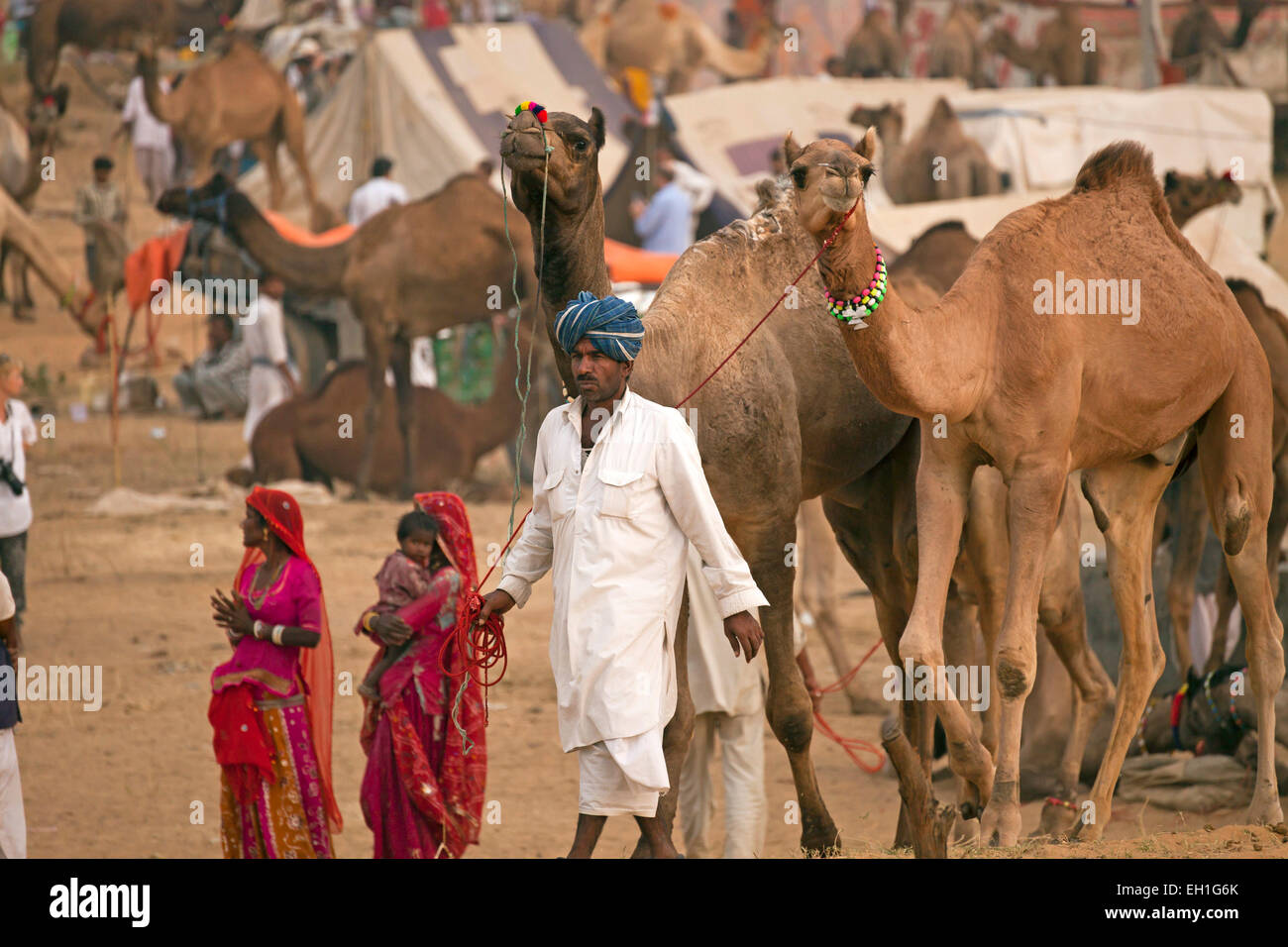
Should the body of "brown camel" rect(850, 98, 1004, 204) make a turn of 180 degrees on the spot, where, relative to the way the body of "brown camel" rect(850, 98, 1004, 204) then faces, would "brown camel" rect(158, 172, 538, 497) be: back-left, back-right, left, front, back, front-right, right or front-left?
back-right

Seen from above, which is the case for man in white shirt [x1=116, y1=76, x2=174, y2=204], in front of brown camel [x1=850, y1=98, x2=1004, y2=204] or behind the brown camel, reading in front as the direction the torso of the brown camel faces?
in front

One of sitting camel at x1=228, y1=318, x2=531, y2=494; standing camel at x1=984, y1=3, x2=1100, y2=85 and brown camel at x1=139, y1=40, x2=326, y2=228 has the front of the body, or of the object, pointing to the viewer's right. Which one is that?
sitting camel at x1=228, y1=318, x2=531, y2=494

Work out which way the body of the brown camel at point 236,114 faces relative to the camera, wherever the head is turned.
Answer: to the viewer's left

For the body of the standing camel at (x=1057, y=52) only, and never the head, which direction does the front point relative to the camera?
to the viewer's left

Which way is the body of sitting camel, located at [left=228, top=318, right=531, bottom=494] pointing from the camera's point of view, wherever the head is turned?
to the viewer's right

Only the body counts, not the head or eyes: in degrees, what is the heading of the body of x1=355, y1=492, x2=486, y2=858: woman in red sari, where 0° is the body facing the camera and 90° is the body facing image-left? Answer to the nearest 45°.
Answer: approximately 90°

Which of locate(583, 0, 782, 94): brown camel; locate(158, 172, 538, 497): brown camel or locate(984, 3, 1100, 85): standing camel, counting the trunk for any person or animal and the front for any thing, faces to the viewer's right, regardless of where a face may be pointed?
locate(583, 0, 782, 94): brown camel

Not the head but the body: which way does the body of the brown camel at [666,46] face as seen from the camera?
to the viewer's right

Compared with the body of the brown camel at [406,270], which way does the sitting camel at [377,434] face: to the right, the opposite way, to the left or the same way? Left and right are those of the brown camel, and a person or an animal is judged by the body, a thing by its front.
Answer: the opposite way

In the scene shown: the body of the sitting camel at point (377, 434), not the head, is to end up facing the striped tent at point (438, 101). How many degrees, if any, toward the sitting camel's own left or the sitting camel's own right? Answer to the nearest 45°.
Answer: approximately 90° to the sitting camel's own left

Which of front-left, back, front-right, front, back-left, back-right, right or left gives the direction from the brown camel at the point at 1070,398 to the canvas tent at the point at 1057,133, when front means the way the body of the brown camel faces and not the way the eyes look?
back-right

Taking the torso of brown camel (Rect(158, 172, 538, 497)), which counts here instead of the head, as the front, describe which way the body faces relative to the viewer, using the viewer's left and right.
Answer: facing to the left of the viewer

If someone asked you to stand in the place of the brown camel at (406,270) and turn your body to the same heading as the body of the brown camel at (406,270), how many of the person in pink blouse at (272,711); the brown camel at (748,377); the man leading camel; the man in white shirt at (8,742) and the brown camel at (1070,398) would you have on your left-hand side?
5
